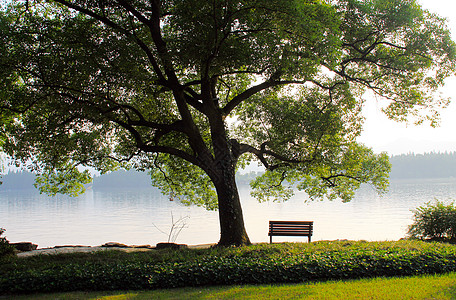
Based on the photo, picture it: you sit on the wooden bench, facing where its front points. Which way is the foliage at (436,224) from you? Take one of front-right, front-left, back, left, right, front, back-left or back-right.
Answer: right

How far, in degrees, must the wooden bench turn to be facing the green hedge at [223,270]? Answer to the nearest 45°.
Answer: approximately 180°

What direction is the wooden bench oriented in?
away from the camera

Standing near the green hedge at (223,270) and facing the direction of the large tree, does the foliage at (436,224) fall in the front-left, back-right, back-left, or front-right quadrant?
front-right

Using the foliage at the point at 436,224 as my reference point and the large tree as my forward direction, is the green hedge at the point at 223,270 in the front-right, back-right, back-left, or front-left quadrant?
front-left

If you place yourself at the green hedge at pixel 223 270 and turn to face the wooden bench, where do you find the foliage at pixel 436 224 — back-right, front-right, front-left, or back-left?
front-right
